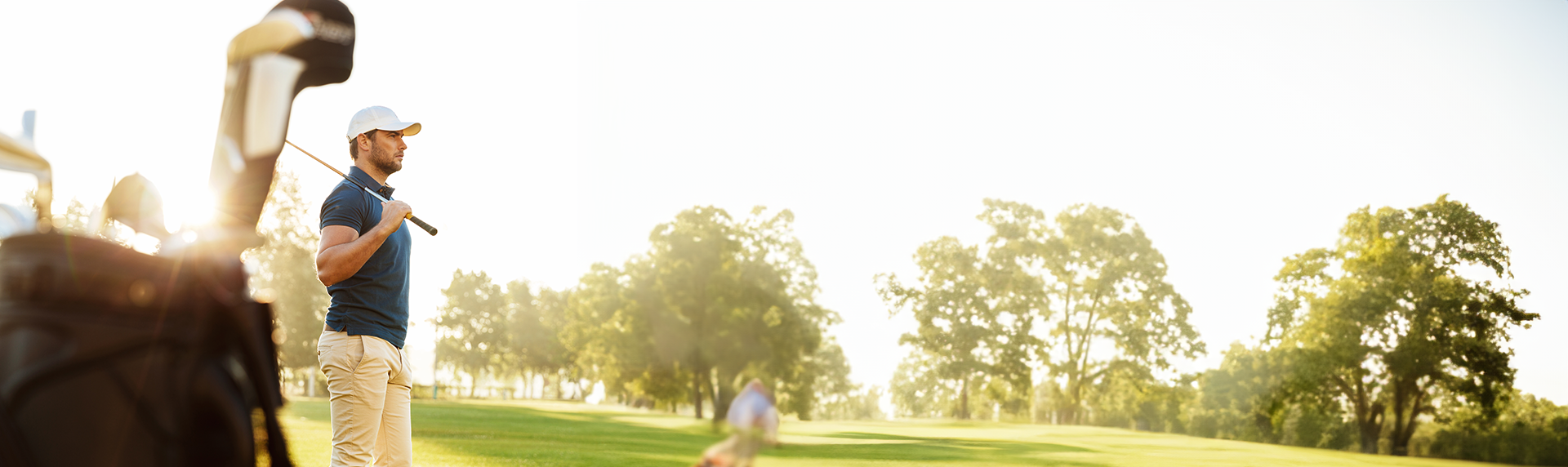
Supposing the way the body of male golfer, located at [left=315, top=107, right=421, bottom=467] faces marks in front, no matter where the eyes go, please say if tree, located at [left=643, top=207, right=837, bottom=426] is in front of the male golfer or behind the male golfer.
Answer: in front

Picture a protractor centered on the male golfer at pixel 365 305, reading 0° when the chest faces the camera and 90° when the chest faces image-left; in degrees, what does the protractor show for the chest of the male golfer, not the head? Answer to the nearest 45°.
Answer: approximately 270°

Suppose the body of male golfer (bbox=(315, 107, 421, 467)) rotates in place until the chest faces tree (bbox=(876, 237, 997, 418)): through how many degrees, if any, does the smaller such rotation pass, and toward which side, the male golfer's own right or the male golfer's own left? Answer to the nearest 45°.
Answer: approximately 45° to the male golfer's own left

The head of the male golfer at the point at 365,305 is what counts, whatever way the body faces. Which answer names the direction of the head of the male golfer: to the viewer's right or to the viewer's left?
to the viewer's right

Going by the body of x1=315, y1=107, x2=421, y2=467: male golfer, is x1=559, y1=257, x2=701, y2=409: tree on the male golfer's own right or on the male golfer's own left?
on the male golfer's own left

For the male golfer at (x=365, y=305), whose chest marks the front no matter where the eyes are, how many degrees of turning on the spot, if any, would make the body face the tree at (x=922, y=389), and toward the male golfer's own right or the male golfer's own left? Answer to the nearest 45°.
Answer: approximately 45° to the male golfer's own left

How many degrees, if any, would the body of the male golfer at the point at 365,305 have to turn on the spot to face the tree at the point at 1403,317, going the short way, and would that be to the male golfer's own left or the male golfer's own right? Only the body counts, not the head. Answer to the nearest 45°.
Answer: approximately 45° to the male golfer's own left

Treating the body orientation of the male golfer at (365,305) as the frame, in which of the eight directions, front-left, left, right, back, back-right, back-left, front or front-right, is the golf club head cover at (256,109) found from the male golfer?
right

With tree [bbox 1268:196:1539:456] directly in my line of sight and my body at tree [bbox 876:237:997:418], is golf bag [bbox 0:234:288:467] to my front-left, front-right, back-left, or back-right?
front-right

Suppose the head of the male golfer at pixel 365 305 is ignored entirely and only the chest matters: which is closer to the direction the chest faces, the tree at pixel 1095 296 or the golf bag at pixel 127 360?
the tree
